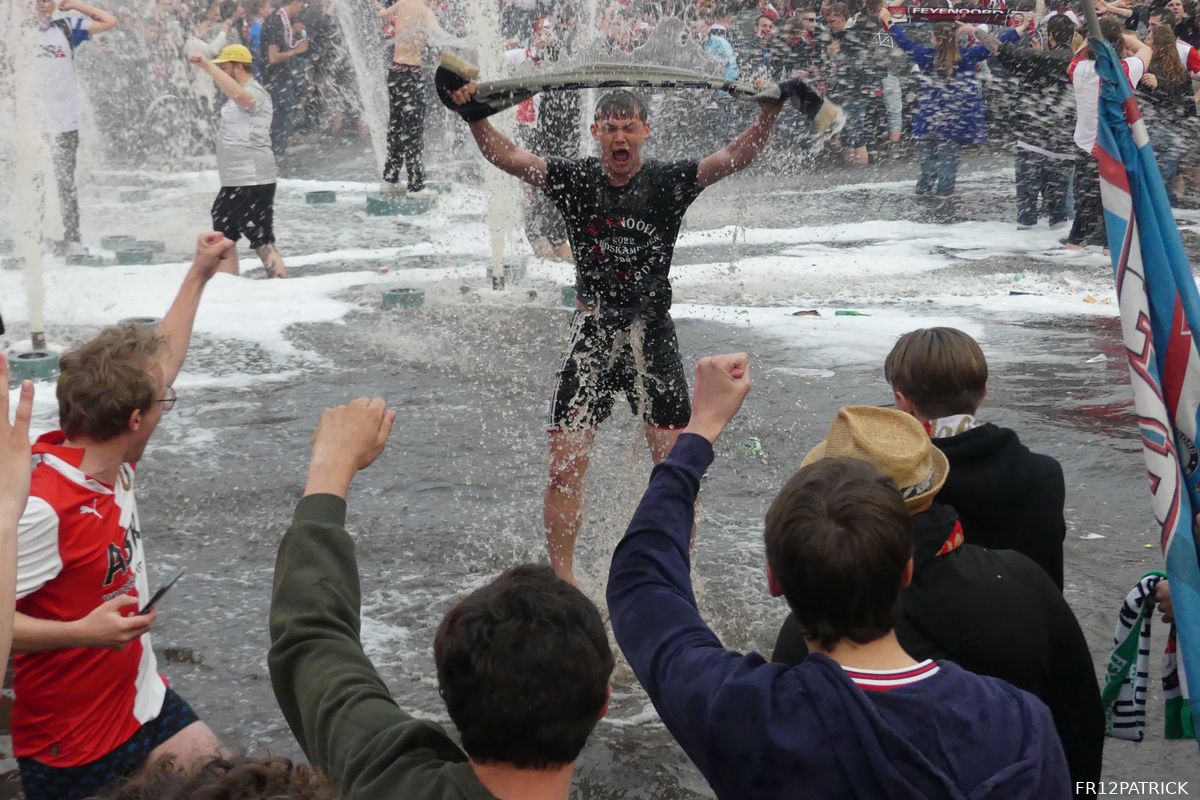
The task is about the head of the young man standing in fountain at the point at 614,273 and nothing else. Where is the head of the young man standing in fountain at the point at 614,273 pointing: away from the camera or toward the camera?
toward the camera

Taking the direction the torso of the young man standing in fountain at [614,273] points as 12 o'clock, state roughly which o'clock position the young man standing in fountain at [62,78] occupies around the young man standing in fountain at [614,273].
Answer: the young man standing in fountain at [62,78] is roughly at 5 o'clock from the young man standing in fountain at [614,273].

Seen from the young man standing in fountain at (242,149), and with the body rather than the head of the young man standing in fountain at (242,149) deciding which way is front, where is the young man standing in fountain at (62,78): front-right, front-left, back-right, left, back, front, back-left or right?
front-right

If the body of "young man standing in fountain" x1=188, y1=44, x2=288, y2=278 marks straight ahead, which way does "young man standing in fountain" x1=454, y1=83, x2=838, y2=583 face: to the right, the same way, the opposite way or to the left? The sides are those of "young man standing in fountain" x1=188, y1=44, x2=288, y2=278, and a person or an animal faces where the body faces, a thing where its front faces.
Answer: to the left

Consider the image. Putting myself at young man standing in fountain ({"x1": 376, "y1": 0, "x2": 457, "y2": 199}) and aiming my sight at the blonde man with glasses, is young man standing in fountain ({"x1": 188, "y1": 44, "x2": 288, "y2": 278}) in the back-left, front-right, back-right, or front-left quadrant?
front-right

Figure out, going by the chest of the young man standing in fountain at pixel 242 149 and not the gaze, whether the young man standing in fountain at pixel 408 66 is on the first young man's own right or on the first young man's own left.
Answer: on the first young man's own right

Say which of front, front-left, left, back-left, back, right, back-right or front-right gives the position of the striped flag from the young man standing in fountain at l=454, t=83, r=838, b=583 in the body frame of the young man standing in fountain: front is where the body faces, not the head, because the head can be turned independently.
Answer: front-left

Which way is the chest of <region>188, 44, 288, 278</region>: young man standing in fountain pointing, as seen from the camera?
to the viewer's left

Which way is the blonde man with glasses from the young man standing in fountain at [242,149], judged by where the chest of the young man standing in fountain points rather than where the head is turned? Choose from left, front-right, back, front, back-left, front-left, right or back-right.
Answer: left

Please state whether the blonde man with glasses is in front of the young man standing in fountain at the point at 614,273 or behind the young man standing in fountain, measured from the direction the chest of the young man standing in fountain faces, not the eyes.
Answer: in front

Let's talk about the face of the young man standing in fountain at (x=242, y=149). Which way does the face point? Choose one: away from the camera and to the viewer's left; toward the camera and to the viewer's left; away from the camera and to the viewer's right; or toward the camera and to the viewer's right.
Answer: toward the camera and to the viewer's left

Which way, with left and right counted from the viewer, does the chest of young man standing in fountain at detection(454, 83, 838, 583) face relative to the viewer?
facing the viewer

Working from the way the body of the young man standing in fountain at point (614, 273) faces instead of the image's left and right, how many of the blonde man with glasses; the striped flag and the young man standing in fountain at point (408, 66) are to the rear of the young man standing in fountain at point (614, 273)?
1

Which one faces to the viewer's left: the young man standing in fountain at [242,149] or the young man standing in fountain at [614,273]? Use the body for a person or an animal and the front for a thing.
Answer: the young man standing in fountain at [242,149]

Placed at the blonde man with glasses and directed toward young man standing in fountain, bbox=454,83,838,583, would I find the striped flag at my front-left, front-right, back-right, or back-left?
front-right

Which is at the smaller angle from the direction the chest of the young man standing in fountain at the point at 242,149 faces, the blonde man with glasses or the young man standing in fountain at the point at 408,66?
the blonde man with glasses
